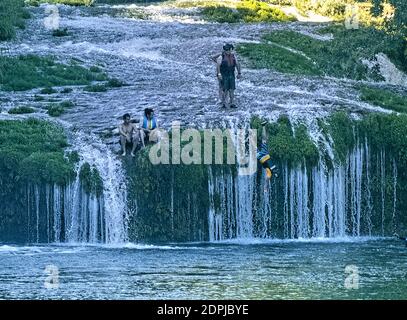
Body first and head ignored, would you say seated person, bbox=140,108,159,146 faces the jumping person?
no

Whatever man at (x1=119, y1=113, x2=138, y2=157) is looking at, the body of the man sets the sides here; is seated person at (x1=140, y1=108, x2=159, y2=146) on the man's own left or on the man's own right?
on the man's own left

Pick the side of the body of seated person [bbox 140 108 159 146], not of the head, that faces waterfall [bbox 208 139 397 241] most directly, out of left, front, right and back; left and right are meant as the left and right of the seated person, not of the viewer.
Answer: left

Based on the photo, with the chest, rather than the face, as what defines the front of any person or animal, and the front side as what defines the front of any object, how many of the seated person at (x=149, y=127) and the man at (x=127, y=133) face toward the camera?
2

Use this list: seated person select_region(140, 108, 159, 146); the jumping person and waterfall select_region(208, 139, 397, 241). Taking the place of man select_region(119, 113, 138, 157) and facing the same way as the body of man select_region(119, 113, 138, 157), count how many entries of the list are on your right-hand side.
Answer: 0

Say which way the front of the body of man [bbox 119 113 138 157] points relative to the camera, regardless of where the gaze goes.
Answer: toward the camera

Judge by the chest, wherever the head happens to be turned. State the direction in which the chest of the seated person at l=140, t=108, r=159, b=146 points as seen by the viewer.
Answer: toward the camera

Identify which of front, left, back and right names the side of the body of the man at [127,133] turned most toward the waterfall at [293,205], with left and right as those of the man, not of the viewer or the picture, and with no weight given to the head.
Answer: left

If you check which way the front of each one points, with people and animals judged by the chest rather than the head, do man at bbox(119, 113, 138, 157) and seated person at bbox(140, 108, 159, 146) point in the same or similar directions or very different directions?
same or similar directions
